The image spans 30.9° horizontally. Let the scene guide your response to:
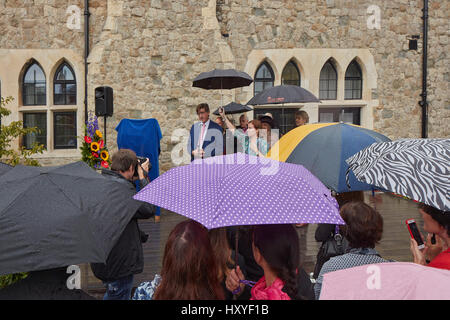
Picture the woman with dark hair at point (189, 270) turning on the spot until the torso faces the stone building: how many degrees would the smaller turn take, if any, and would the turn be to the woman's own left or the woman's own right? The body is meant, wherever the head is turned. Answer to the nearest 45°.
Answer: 0° — they already face it

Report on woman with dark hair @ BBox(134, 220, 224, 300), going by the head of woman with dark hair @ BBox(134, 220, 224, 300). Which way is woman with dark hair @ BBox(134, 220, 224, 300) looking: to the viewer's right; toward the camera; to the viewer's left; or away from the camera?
away from the camera

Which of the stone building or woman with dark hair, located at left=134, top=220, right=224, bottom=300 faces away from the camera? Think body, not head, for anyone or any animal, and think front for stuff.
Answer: the woman with dark hair

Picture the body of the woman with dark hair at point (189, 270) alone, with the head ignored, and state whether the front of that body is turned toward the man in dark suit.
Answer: yes

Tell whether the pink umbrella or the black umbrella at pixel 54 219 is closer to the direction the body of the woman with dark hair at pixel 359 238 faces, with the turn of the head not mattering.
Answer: the black umbrella

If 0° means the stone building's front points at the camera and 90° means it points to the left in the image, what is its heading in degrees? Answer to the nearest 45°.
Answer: approximately 0°

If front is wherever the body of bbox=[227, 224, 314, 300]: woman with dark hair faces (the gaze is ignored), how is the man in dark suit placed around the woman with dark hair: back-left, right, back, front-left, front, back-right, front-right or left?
front-right

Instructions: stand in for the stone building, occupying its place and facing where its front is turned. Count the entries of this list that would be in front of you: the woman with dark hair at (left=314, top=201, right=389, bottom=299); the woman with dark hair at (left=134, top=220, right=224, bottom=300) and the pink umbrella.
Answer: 3

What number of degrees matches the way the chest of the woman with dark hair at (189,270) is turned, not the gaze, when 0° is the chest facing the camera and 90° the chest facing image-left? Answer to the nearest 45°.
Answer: approximately 180°

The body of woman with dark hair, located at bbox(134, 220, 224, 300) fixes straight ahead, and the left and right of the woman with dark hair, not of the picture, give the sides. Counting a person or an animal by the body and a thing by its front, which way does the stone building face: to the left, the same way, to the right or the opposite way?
the opposite way

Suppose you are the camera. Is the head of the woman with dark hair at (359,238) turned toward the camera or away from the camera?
away from the camera

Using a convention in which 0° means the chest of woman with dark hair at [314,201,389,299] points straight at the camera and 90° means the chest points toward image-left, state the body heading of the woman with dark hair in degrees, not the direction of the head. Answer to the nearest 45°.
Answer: approximately 135°

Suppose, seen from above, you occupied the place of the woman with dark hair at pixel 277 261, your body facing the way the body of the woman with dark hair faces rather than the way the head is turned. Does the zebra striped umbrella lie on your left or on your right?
on your right
